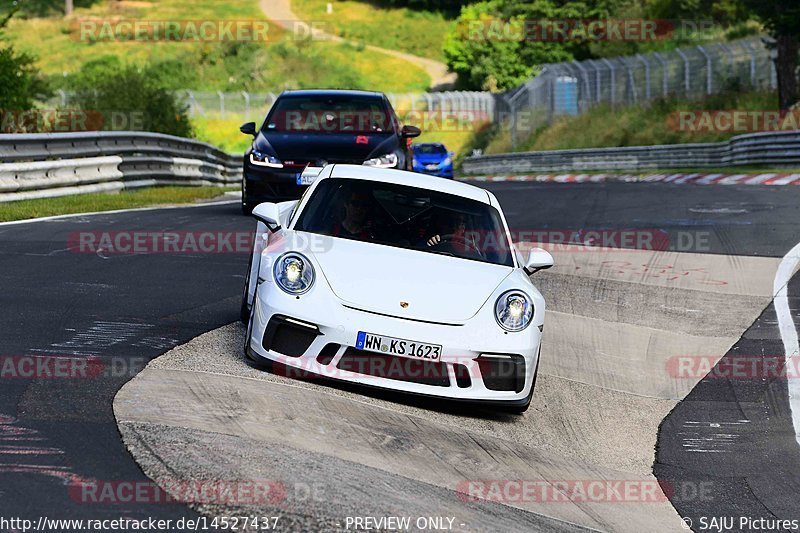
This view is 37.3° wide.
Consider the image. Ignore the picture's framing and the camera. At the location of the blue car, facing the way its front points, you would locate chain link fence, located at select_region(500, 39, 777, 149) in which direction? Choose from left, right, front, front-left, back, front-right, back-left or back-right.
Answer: back-left

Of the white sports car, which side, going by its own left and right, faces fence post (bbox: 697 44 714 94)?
back

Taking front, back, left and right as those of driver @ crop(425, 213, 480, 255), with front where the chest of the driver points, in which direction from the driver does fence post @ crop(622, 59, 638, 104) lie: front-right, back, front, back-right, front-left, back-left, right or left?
back

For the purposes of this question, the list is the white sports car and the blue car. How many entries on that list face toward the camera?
2

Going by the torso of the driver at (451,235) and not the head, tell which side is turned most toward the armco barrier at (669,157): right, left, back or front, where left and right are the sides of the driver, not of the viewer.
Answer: back

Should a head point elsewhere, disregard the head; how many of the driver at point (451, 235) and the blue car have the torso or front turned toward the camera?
2

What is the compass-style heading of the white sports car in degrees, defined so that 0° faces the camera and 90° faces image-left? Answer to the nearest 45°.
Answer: approximately 0°
